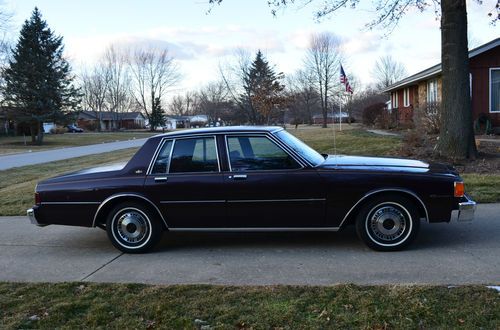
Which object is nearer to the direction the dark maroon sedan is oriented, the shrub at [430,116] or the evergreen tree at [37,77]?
the shrub

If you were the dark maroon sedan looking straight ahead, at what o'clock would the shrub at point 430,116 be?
The shrub is roughly at 10 o'clock from the dark maroon sedan.

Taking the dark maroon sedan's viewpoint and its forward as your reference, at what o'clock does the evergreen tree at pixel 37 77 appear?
The evergreen tree is roughly at 8 o'clock from the dark maroon sedan.

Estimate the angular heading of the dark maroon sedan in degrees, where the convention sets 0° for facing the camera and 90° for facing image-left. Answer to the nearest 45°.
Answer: approximately 270°
